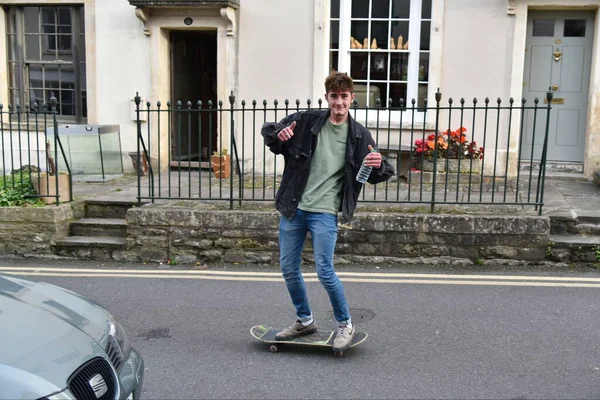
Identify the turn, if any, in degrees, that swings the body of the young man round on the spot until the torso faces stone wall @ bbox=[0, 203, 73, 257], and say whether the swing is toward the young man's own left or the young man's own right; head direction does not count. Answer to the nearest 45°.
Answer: approximately 135° to the young man's own right

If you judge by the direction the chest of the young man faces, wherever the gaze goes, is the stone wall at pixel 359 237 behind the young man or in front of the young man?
behind

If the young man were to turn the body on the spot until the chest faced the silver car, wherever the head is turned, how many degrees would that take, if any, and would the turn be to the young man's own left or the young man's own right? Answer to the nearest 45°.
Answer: approximately 45° to the young man's own right

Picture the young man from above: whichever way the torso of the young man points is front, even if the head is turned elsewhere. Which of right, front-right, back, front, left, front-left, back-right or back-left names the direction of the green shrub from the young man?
back-right

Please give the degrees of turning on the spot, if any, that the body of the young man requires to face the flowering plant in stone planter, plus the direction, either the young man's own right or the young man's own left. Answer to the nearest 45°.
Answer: approximately 180°

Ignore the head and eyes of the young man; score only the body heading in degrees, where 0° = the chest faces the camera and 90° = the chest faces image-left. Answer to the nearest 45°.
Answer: approximately 0°

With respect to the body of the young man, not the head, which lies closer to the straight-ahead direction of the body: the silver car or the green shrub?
the silver car
